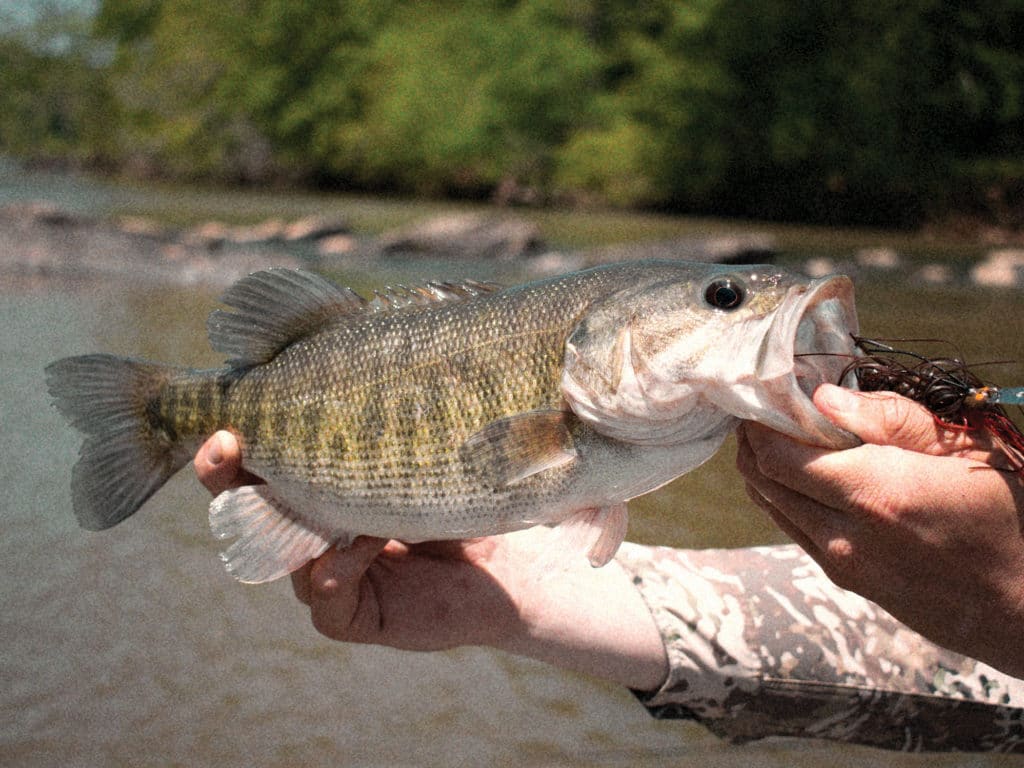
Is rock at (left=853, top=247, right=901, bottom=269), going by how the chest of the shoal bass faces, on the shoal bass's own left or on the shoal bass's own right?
on the shoal bass's own left

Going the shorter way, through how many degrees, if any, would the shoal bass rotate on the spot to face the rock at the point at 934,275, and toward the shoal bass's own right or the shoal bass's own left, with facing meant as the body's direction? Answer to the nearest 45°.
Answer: approximately 45° to the shoal bass's own left

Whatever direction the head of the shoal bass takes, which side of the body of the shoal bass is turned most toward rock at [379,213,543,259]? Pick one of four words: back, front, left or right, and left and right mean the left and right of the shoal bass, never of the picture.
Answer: left

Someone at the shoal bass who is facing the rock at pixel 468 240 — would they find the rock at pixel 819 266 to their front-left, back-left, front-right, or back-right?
front-right

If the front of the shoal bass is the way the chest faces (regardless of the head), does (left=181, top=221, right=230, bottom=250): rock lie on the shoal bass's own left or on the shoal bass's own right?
on the shoal bass's own left

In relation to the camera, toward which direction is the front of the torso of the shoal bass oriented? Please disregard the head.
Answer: to the viewer's right

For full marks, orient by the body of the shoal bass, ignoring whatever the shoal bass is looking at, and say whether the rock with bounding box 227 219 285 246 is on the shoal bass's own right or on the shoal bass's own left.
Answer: on the shoal bass's own left
